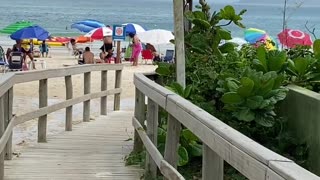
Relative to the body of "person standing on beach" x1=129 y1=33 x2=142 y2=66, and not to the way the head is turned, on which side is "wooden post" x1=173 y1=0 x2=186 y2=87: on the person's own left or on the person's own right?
on the person's own left

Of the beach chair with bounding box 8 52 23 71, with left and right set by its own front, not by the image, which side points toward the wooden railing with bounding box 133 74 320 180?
back

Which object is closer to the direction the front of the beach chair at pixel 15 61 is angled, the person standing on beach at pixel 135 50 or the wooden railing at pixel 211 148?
the person standing on beach

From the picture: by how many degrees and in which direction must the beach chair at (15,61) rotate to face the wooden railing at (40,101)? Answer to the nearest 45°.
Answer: approximately 180°

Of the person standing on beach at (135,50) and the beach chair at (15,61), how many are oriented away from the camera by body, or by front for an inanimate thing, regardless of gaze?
1

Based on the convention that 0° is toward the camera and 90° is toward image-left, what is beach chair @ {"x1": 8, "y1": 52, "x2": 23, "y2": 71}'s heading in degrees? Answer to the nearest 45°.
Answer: approximately 180°

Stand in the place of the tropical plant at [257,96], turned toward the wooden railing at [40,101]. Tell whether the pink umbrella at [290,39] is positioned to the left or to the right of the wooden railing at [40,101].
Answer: right
